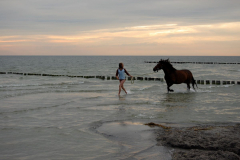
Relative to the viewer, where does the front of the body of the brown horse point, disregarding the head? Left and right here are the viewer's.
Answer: facing to the left of the viewer
